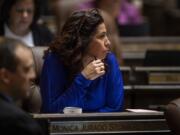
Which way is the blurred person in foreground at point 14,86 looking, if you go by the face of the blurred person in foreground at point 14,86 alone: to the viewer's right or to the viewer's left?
to the viewer's right

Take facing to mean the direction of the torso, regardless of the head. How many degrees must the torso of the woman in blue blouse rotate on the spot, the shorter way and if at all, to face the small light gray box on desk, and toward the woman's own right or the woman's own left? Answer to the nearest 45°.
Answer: approximately 45° to the woman's own right

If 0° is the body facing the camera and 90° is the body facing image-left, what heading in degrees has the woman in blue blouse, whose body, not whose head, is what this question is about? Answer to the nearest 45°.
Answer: approximately 315°

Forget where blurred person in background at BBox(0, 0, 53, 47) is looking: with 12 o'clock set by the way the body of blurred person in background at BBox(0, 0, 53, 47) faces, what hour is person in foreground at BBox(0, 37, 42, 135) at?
person in foreground at BBox(0, 37, 42, 135) is roughly at 12 o'clock from blurred person in background at BBox(0, 0, 53, 47).

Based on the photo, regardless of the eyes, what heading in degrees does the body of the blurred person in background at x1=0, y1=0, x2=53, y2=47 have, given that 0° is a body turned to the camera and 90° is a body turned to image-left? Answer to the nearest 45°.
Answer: approximately 0°

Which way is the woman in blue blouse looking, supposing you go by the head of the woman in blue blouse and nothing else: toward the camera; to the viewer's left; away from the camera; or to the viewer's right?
to the viewer's right
